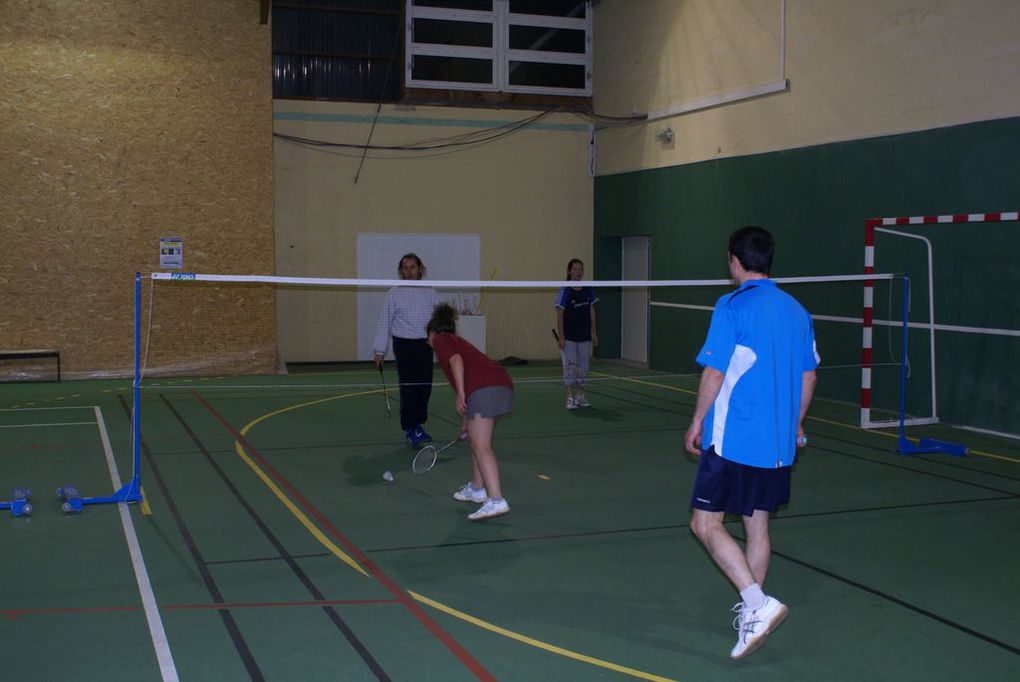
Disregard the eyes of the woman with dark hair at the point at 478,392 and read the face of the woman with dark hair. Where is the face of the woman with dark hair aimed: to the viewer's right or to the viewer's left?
to the viewer's left

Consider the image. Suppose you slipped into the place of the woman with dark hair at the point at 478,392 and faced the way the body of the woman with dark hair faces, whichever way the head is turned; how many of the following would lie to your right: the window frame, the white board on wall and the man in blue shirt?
2

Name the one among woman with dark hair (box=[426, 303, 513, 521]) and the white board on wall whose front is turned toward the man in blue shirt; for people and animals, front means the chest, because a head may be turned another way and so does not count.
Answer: the white board on wall

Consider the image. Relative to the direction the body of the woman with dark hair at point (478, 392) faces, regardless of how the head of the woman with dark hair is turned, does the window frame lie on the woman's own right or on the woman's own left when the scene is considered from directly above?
on the woman's own right

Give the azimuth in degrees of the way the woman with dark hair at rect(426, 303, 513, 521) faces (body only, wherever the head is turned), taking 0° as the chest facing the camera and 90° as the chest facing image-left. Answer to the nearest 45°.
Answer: approximately 90°

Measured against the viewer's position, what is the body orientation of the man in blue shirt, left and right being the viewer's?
facing away from the viewer and to the left of the viewer
